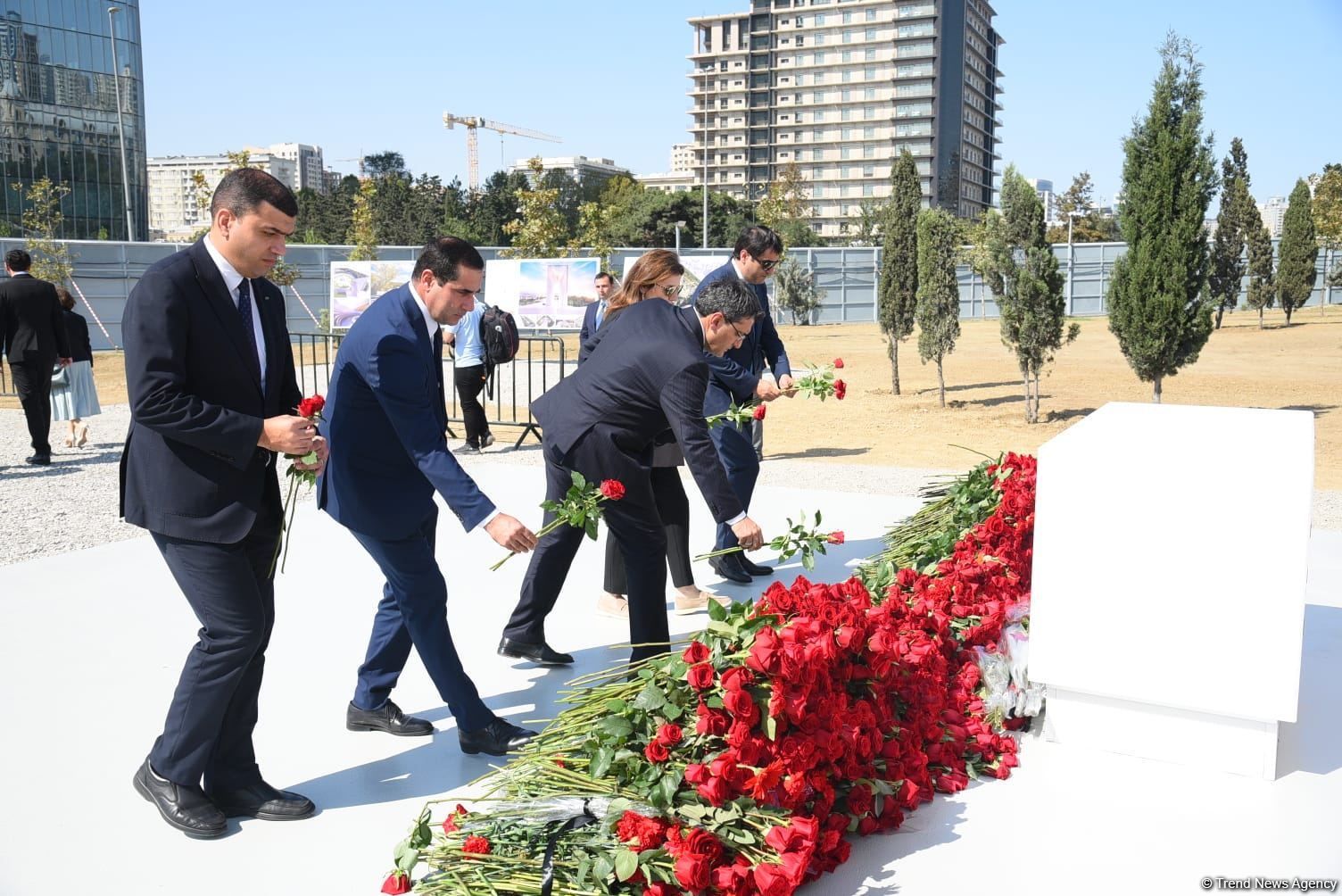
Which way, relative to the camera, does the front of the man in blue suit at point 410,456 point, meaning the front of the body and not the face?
to the viewer's right

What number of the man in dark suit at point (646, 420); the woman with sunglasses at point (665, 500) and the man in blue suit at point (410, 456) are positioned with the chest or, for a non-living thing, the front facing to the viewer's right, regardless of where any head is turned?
3

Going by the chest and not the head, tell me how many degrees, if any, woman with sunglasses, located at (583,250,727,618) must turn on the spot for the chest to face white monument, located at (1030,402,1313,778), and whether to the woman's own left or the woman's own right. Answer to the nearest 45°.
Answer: approximately 45° to the woman's own right

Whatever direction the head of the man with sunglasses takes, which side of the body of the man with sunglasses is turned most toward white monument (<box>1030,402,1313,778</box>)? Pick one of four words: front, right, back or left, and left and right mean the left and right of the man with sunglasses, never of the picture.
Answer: front

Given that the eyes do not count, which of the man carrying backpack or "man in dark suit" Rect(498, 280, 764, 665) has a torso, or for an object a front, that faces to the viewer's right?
the man in dark suit

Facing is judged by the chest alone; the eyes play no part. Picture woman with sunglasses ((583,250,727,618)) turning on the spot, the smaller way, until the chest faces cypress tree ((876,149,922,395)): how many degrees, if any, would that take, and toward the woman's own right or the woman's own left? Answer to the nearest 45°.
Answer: approximately 90° to the woman's own left

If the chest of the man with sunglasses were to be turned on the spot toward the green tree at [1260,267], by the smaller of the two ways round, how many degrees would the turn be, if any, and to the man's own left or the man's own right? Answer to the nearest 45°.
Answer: approximately 90° to the man's own left

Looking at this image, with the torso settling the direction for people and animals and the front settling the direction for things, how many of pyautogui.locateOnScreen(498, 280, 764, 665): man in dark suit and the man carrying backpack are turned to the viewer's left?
1

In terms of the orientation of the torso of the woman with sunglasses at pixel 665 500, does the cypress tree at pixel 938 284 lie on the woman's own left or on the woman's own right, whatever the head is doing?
on the woman's own left

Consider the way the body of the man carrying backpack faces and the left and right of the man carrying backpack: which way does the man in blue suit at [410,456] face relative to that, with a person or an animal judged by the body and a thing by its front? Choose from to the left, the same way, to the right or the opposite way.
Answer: the opposite way

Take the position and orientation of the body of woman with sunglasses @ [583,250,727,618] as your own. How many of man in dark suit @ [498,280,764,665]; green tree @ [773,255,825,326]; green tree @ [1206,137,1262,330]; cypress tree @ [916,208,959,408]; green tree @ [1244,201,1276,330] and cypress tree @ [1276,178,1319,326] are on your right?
1

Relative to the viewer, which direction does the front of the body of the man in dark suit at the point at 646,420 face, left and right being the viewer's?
facing to the right of the viewer

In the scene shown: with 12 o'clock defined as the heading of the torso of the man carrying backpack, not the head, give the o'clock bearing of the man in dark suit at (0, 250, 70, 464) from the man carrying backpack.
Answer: The man in dark suit is roughly at 12 o'clock from the man carrying backpack.

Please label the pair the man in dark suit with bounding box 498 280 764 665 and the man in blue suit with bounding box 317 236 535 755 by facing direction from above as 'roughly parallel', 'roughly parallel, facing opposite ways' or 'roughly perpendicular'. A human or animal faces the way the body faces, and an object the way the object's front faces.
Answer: roughly parallel

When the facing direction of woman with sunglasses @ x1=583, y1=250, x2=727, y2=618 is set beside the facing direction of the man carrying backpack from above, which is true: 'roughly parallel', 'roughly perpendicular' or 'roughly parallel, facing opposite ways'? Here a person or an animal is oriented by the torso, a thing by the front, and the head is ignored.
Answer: roughly parallel, facing opposite ways
